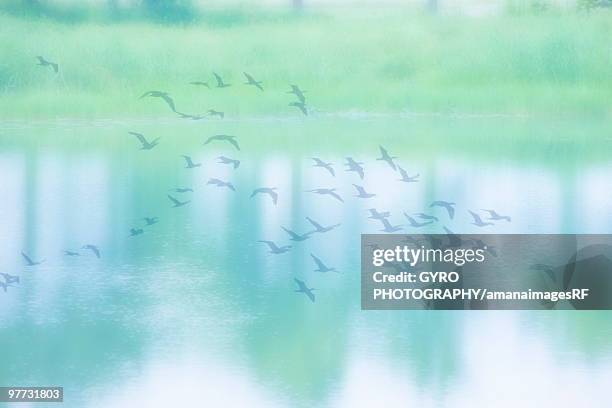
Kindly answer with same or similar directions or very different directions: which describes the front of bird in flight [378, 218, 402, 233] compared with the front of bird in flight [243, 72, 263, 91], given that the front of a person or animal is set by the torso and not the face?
same or similar directions

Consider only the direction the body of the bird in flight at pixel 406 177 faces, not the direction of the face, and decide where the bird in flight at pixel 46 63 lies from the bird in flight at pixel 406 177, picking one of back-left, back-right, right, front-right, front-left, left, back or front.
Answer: front

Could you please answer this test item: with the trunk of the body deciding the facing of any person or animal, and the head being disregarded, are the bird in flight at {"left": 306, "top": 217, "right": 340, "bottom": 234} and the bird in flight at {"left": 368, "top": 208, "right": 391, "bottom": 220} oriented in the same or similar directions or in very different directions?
same or similar directions

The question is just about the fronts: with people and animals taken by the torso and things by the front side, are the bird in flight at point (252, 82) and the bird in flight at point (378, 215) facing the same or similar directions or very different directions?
same or similar directions
